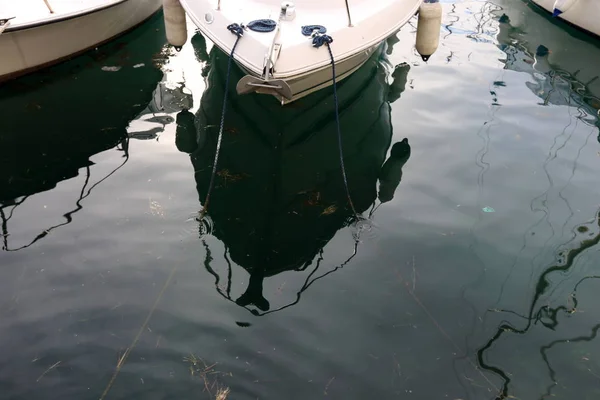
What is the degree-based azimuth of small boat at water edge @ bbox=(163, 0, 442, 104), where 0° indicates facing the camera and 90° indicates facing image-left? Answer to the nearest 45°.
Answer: approximately 0°

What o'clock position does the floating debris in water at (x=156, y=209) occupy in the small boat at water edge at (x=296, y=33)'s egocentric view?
The floating debris in water is roughly at 1 o'clock from the small boat at water edge.

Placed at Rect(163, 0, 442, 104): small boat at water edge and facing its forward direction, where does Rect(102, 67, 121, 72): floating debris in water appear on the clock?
The floating debris in water is roughly at 4 o'clock from the small boat at water edge.

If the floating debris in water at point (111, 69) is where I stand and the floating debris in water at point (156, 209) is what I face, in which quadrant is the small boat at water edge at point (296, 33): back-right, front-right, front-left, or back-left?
front-left

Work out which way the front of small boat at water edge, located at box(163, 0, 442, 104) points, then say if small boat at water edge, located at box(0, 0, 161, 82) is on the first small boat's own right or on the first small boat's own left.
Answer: on the first small boat's own right

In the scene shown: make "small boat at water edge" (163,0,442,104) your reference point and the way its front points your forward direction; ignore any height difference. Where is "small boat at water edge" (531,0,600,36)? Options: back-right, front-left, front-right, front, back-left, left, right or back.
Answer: back-left

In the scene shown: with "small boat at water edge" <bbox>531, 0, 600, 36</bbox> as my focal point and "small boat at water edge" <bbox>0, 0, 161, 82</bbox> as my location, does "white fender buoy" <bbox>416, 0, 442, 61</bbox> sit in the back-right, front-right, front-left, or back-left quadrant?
front-right
